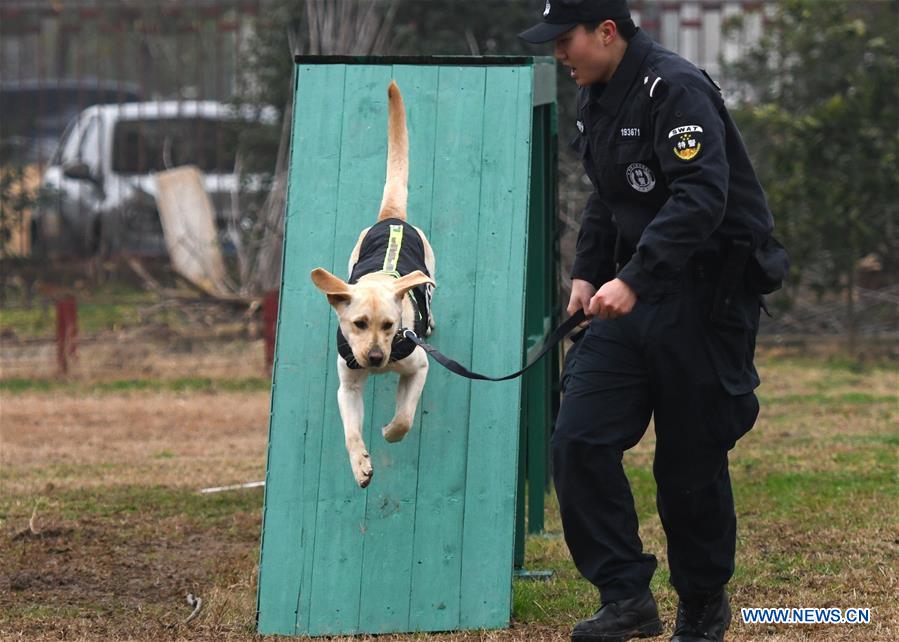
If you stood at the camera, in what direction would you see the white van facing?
facing to the left of the viewer

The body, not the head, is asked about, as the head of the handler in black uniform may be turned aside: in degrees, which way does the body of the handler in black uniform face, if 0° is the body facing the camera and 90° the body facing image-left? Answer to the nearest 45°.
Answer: approximately 45°

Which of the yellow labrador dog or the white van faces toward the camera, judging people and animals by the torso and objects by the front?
the yellow labrador dog

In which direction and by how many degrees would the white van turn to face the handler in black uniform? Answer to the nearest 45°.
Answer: approximately 90° to its left

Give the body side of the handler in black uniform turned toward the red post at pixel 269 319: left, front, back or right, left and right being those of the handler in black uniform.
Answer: right

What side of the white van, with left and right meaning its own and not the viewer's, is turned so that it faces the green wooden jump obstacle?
left

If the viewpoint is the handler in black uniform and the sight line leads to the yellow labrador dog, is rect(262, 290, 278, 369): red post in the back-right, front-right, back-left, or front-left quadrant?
front-right

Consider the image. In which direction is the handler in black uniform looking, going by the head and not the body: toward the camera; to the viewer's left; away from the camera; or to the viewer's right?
to the viewer's left

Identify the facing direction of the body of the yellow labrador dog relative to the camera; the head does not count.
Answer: toward the camera

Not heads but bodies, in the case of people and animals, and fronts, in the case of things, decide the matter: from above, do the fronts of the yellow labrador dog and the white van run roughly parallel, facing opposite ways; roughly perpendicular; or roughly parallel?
roughly perpendicular

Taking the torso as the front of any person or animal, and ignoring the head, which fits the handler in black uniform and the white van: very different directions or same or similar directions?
same or similar directions

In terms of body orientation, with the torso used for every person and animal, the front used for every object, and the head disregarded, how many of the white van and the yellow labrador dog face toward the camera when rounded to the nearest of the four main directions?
1
